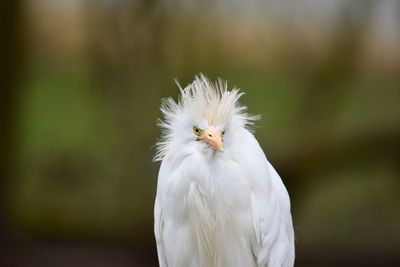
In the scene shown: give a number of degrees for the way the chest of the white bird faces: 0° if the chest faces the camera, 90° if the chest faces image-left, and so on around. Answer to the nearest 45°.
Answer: approximately 0°
